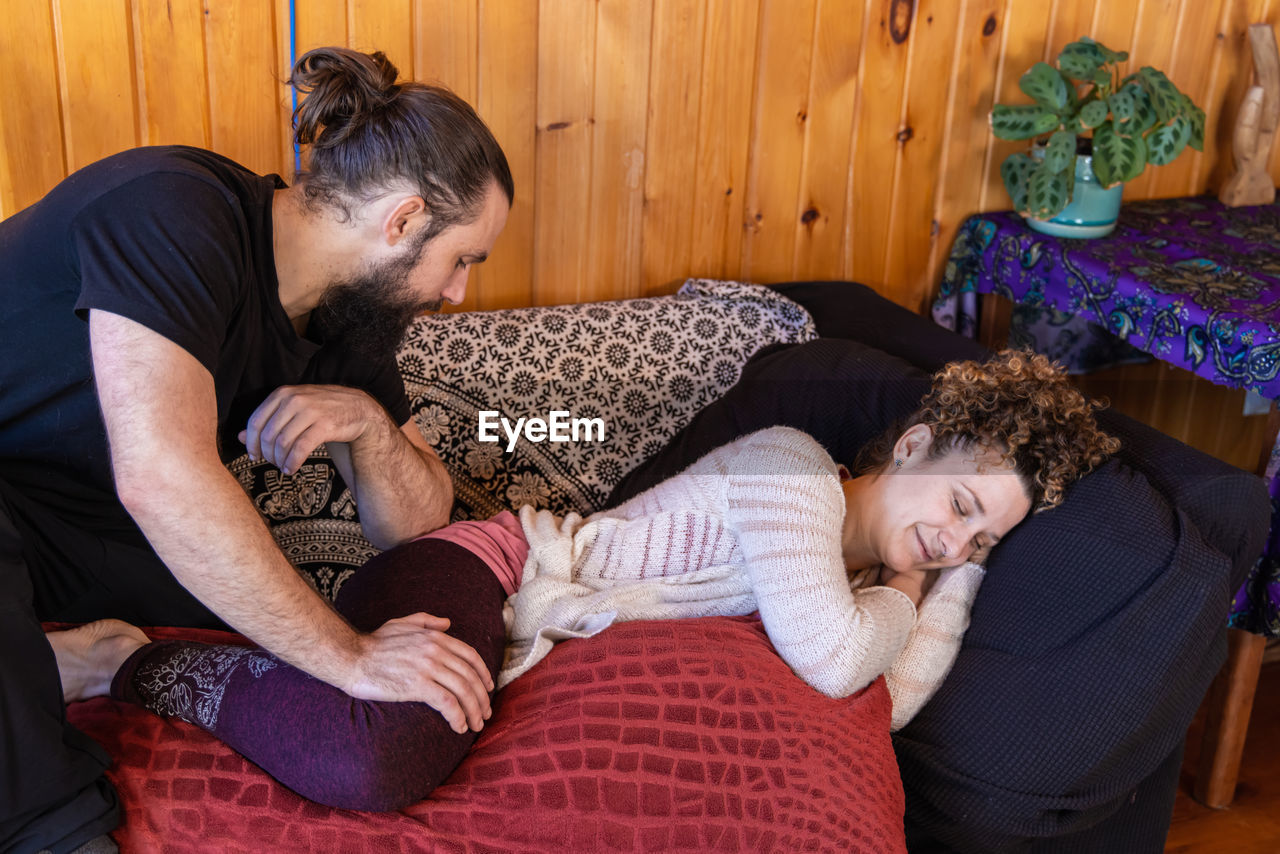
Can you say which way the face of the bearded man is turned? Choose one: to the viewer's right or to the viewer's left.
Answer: to the viewer's right

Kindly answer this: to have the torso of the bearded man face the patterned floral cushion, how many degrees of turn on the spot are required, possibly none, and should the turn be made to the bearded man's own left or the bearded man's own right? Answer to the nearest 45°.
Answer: approximately 45° to the bearded man's own left

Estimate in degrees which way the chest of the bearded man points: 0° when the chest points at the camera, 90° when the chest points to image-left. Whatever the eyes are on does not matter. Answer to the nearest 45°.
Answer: approximately 270°

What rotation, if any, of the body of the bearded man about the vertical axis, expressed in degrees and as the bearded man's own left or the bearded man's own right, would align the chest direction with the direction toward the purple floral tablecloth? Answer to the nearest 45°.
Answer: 0° — they already face it

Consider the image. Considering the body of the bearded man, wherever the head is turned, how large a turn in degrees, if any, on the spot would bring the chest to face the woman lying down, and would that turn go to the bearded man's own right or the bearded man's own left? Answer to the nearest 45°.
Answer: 0° — they already face them
